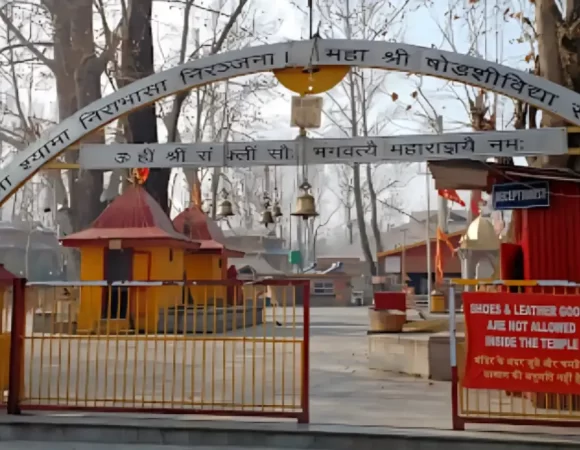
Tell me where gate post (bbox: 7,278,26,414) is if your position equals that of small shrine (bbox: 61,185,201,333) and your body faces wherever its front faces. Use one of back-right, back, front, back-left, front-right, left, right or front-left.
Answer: front

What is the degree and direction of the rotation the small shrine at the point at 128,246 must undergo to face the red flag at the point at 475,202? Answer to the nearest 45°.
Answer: approximately 135° to its left

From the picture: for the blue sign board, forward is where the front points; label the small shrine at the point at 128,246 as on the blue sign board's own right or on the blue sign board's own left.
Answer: on the blue sign board's own right

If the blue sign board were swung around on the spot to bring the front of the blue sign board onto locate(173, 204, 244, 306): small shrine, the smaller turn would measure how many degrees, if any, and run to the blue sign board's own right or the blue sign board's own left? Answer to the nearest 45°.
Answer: approximately 135° to the blue sign board's own right

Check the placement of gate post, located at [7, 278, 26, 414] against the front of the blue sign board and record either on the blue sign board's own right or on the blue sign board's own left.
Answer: on the blue sign board's own right

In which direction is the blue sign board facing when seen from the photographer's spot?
facing the viewer

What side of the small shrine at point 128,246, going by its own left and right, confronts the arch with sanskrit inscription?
front

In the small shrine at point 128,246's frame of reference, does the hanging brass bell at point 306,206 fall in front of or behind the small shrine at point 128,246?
in front

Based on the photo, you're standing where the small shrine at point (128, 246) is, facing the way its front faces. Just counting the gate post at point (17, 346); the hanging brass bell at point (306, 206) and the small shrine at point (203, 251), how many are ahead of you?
2

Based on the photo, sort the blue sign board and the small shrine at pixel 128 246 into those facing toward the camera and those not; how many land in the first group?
2

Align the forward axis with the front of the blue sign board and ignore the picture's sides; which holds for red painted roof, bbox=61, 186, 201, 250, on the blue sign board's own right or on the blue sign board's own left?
on the blue sign board's own right

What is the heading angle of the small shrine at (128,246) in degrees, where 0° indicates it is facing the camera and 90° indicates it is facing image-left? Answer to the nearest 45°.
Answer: approximately 0°
